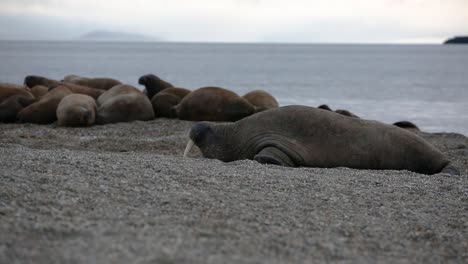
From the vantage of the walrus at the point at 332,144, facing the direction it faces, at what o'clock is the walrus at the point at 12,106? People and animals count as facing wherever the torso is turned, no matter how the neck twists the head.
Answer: the walrus at the point at 12,106 is roughly at 1 o'clock from the walrus at the point at 332,144.

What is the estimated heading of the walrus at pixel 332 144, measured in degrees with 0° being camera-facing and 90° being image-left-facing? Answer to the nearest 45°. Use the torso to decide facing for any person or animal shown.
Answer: approximately 90°

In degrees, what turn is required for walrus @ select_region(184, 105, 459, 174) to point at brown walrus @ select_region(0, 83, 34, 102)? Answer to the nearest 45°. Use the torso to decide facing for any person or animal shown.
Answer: approximately 45° to its right

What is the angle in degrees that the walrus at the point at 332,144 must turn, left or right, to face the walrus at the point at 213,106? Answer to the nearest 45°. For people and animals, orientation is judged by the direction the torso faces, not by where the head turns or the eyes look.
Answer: approximately 45° to its right

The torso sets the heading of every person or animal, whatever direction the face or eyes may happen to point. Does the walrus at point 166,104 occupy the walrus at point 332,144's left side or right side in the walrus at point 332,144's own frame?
on its right

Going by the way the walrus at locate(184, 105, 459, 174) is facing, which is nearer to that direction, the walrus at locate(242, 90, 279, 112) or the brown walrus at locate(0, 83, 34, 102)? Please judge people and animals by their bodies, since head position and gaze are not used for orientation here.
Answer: the brown walrus

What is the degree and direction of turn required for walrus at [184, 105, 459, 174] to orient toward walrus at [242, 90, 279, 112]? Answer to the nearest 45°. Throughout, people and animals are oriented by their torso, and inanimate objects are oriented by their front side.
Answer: approximately 90° to its right
